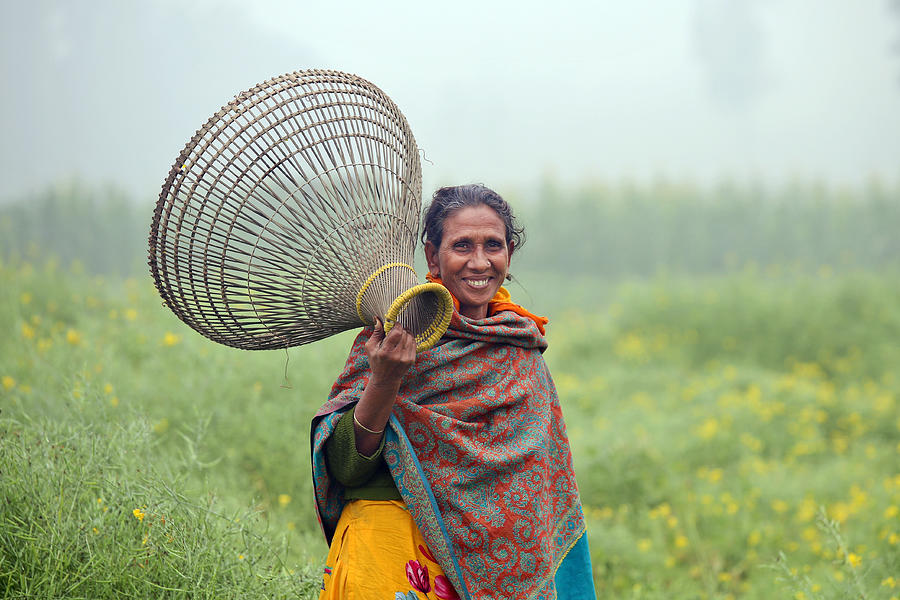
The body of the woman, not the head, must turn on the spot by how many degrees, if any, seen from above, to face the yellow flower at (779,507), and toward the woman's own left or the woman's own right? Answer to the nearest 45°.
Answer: approximately 90° to the woman's own left

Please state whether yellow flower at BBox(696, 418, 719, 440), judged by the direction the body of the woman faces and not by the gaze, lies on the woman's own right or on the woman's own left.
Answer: on the woman's own left

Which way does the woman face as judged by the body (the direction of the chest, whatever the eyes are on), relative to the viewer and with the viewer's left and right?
facing the viewer and to the right of the viewer

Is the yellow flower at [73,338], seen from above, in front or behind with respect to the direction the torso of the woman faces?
behind
